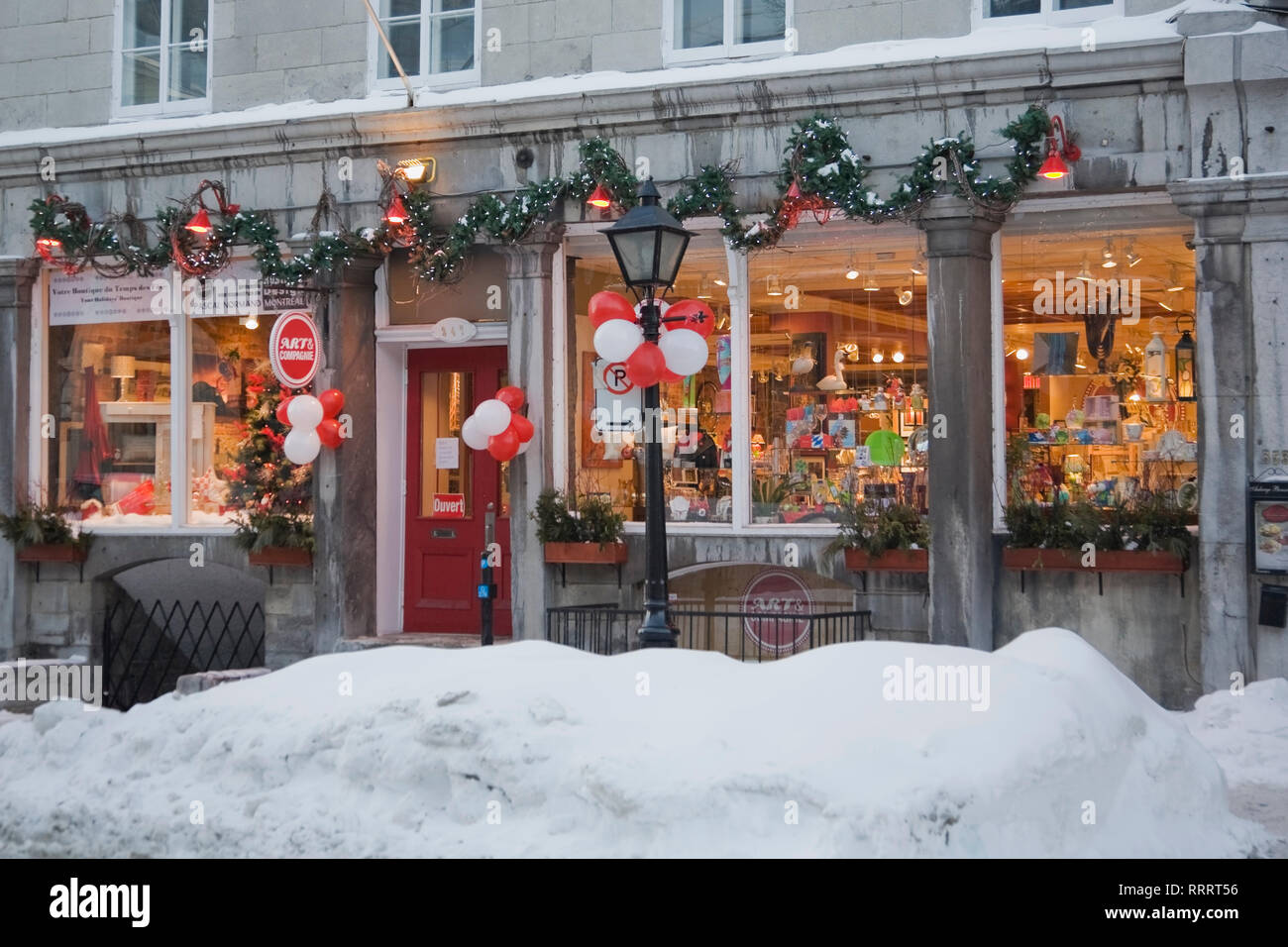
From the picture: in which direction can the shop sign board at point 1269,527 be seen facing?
toward the camera

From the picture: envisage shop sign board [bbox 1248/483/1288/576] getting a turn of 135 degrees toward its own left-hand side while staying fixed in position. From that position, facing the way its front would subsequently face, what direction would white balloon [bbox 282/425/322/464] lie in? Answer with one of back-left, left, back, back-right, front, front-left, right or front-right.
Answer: back-left

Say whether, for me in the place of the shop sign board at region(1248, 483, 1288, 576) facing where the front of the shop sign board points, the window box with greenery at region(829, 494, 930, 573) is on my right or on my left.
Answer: on my right

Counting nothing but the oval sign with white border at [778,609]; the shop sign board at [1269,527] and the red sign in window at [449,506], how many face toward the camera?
3

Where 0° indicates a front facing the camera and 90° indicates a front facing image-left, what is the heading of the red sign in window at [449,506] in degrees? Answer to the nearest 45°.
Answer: approximately 0°

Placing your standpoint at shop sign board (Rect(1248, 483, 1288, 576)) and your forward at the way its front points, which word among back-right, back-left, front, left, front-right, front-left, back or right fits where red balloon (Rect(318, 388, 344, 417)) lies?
right

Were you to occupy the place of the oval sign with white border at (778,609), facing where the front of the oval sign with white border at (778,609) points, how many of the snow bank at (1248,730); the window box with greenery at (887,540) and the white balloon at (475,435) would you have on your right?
1

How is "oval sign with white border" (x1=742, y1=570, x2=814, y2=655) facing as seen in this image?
toward the camera

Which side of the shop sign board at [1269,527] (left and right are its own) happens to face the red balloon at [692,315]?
right

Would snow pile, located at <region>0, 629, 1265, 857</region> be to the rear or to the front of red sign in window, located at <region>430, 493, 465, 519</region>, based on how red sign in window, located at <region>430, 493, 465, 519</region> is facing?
to the front

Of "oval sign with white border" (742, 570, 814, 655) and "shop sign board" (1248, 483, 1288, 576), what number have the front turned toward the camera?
2
